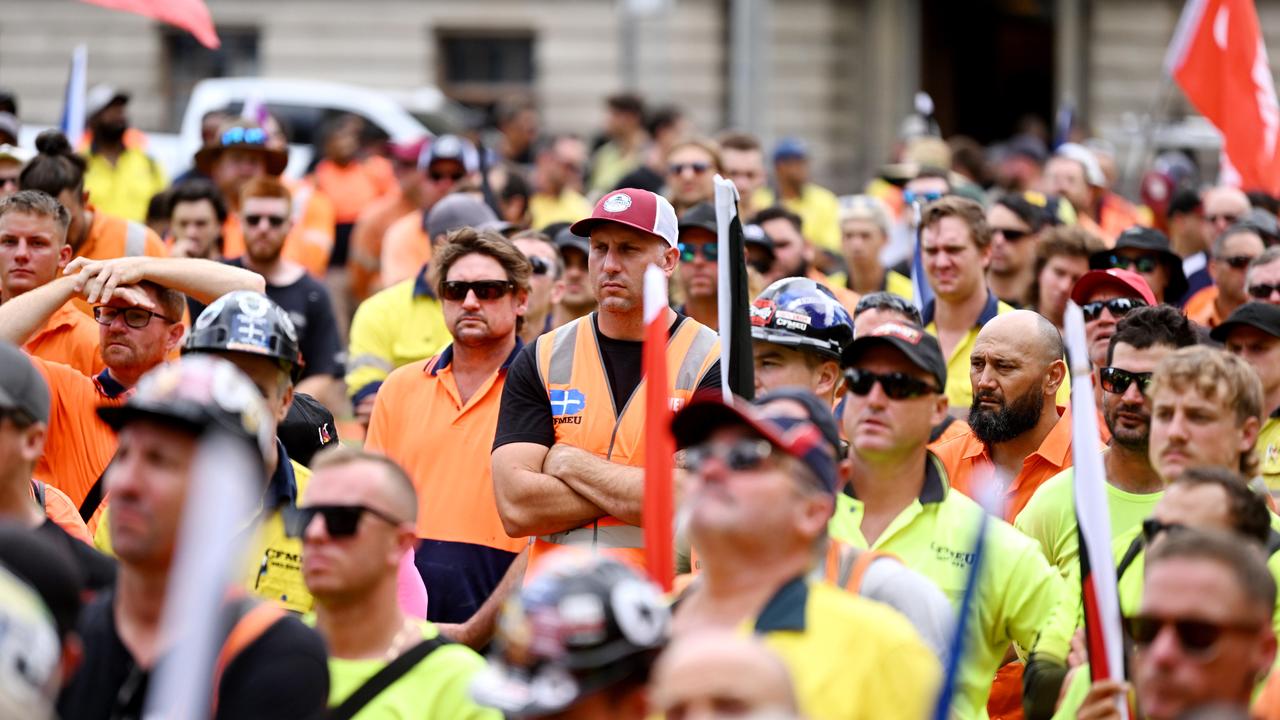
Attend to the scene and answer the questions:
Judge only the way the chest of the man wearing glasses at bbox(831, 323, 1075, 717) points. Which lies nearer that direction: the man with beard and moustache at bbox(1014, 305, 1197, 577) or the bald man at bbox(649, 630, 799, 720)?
the bald man

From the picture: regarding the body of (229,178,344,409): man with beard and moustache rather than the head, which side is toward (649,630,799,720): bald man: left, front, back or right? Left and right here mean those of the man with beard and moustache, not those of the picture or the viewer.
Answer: front

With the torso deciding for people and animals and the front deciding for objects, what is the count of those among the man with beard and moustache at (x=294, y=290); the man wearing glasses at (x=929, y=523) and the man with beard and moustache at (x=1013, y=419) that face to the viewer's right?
0

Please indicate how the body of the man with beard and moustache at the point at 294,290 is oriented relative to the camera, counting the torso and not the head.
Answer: toward the camera

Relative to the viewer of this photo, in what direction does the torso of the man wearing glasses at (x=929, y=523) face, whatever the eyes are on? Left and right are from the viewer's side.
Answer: facing the viewer and to the left of the viewer

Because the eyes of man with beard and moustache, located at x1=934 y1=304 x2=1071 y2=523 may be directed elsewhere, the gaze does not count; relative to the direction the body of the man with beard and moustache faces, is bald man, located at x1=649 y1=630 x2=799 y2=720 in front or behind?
in front

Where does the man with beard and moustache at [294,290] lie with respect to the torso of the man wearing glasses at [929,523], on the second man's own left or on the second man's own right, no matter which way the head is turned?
on the second man's own right

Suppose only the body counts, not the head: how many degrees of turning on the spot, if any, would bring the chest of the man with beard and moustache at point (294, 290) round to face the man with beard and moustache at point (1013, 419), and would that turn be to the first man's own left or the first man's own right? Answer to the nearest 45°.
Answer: approximately 45° to the first man's own left
